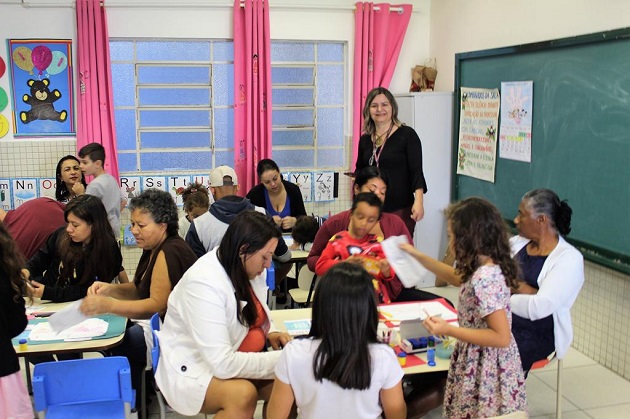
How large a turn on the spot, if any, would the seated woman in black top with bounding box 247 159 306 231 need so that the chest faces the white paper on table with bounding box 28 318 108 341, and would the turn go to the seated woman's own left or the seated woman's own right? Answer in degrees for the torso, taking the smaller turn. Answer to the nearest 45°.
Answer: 0° — they already face it

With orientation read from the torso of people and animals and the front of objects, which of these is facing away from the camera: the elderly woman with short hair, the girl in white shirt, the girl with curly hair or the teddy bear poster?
the girl in white shirt

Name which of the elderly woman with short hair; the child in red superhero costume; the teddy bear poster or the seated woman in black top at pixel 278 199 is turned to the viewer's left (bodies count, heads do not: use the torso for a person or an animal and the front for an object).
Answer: the elderly woman with short hair

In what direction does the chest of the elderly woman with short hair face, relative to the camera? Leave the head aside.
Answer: to the viewer's left

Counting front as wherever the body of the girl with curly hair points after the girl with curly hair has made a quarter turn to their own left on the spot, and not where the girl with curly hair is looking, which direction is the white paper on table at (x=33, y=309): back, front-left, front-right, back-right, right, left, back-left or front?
right

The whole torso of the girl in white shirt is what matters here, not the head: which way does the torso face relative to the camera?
away from the camera

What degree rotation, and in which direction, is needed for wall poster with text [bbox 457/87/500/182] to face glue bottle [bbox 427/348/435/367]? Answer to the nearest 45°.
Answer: approximately 45° to its left

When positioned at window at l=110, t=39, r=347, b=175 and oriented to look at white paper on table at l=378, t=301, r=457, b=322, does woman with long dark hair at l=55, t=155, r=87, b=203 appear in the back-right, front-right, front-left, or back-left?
front-right

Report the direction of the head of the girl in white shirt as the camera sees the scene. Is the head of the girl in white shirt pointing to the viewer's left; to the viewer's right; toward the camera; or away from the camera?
away from the camera

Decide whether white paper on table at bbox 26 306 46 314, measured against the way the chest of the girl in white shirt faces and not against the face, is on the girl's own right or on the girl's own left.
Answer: on the girl's own left

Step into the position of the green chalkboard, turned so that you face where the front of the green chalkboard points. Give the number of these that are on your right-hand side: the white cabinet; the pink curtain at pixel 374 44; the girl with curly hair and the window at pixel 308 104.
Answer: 3

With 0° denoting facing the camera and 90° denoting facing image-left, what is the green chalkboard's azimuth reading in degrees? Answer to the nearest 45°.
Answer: approximately 45°

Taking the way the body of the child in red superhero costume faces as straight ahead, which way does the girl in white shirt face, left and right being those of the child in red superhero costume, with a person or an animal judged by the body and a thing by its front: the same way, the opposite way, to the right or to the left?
the opposite way

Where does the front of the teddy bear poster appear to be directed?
toward the camera

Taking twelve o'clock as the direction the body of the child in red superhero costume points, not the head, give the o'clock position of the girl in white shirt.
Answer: The girl in white shirt is roughly at 12 o'clock from the child in red superhero costume.
